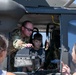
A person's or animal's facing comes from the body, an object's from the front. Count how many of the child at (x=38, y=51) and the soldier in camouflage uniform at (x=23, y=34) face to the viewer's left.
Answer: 0

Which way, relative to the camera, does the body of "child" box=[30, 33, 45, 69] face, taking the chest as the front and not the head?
toward the camera

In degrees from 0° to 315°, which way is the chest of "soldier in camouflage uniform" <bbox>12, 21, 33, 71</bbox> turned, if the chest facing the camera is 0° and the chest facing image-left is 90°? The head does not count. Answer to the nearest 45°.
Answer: approximately 315°
